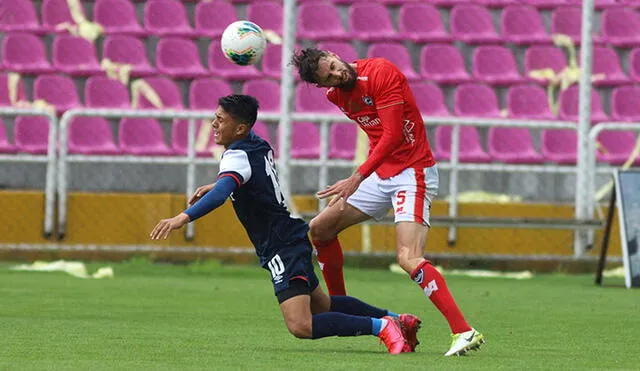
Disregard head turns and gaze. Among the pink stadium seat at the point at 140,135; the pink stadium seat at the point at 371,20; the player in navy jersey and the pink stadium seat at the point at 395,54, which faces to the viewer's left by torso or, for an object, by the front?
the player in navy jersey

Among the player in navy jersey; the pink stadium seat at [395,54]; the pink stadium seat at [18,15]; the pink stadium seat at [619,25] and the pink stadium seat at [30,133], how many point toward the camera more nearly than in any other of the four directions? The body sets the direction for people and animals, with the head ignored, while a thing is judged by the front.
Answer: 4

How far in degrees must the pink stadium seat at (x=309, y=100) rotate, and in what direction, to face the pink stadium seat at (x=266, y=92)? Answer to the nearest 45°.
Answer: approximately 90° to its right

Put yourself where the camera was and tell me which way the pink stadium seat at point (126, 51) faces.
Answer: facing the viewer and to the right of the viewer

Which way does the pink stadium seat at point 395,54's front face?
toward the camera

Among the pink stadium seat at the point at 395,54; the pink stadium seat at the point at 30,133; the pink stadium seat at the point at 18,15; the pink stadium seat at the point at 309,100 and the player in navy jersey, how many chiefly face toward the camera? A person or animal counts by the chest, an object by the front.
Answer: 4

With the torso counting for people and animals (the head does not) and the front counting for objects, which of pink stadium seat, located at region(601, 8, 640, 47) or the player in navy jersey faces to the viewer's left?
the player in navy jersey

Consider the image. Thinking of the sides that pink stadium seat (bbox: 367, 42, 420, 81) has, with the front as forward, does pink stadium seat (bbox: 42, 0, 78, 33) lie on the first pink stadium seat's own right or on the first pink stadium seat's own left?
on the first pink stadium seat's own right

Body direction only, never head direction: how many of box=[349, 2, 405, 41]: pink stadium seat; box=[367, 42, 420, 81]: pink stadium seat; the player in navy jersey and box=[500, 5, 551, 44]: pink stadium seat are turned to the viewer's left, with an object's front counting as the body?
1

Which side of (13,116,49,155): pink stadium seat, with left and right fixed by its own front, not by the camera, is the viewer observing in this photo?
front

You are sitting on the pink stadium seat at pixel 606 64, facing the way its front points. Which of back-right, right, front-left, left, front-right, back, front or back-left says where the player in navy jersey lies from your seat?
front-right

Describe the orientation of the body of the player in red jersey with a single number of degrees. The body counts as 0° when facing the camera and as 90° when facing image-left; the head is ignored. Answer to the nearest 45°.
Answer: approximately 45°

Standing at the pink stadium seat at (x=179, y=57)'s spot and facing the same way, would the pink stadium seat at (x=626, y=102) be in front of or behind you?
in front

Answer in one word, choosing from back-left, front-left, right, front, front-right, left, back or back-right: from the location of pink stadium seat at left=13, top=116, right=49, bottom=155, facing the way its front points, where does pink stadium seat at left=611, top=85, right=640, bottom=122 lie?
left

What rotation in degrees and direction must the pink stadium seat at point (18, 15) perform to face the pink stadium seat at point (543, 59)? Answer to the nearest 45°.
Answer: approximately 90° to its left
